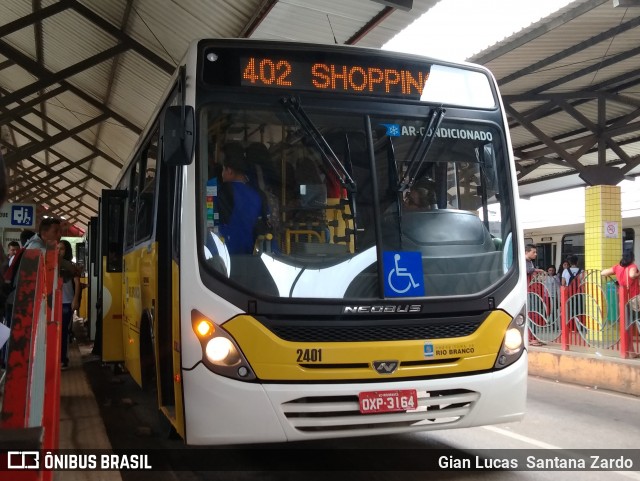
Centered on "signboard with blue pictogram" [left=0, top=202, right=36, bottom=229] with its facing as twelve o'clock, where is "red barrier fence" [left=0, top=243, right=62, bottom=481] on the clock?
The red barrier fence is roughly at 12 o'clock from the signboard with blue pictogram.

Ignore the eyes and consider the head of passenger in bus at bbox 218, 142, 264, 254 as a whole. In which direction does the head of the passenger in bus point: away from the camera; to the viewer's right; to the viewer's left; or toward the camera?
to the viewer's left

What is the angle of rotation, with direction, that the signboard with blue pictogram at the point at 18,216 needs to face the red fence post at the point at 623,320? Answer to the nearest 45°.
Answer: approximately 45° to its left

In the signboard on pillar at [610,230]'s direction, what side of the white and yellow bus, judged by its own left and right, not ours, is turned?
left

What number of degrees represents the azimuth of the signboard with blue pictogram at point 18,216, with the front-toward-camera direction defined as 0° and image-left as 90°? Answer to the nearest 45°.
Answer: approximately 0°

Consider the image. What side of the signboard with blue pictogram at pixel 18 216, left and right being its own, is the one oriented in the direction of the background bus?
left

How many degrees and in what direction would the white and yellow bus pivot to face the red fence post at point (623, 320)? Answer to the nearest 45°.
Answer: approximately 90° to its left

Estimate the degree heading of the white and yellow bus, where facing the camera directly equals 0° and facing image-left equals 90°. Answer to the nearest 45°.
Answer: approximately 315°

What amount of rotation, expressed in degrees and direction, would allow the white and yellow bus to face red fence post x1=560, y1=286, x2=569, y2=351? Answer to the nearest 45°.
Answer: approximately 90° to its left
